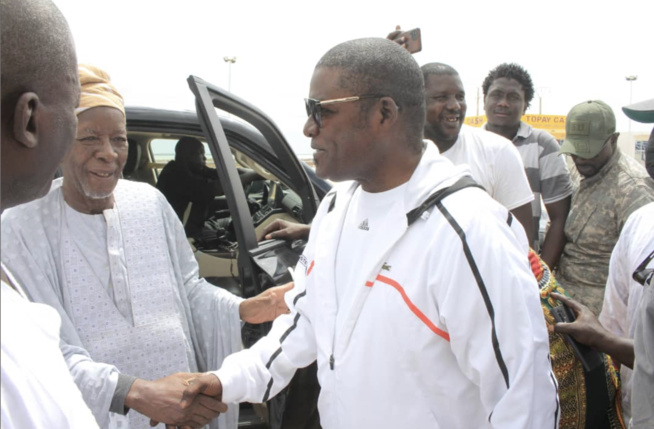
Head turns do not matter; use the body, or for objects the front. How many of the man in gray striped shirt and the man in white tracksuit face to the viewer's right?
0

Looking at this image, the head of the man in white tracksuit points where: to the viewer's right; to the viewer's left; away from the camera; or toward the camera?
to the viewer's left

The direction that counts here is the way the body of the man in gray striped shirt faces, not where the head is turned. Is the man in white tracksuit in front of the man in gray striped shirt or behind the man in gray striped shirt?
in front

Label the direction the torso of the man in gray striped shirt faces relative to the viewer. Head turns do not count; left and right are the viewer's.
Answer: facing the viewer and to the left of the viewer

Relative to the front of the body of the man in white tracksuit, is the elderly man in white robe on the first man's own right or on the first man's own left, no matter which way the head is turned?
on the first man's own right

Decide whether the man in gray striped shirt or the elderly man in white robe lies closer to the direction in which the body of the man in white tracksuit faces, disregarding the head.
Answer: the elderly man in white robe
